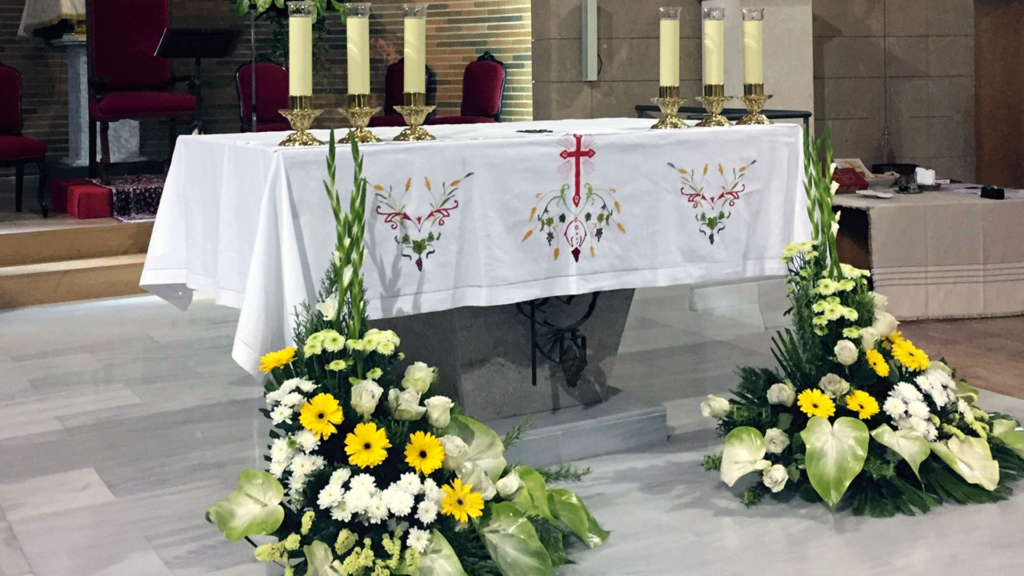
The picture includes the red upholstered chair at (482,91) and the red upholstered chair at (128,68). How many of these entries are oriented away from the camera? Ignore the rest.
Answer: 0

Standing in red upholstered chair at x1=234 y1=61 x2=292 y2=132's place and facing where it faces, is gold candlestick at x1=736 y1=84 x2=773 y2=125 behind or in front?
in front

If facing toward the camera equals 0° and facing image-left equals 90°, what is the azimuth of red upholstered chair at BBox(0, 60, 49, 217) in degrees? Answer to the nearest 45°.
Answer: approximately 315°

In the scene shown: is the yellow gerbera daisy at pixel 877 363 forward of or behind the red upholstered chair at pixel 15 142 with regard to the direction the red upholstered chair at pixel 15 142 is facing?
forward

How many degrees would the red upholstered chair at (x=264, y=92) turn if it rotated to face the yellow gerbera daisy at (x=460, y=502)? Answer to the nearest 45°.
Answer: approximately 45° to its right

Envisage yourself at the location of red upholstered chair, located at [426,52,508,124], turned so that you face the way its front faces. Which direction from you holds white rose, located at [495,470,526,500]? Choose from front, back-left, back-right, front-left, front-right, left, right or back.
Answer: front-left

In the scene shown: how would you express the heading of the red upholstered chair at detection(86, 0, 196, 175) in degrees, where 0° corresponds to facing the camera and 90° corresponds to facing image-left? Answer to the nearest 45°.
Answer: approximately 315°

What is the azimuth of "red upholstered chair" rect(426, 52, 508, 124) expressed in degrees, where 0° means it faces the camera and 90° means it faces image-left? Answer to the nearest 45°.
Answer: approximately 45°

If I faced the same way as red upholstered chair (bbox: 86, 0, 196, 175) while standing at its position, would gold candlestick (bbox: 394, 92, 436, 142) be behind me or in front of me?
in front

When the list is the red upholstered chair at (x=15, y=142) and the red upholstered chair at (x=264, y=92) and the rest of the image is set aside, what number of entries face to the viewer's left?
0
